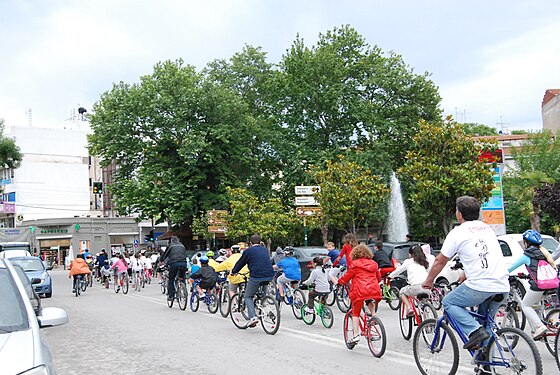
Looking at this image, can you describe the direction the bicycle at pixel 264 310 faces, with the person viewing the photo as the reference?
facing away from the viewer and to the left of the viewer

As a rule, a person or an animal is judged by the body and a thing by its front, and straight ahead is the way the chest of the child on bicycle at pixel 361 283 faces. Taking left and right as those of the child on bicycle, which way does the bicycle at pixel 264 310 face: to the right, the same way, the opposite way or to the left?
the same way

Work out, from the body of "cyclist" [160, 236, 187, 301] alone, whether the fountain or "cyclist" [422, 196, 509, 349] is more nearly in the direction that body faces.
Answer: the fountain

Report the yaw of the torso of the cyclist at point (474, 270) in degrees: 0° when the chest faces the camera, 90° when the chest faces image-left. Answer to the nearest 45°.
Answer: approximately 135°

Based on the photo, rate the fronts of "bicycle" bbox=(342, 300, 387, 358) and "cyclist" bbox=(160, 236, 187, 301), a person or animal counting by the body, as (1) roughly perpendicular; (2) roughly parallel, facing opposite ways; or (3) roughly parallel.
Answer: roughly parallel

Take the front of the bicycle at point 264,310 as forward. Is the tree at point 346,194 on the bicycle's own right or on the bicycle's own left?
on the bicycle's own right

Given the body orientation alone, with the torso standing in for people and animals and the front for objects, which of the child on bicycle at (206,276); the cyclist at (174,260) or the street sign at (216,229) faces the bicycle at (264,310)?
the street sign

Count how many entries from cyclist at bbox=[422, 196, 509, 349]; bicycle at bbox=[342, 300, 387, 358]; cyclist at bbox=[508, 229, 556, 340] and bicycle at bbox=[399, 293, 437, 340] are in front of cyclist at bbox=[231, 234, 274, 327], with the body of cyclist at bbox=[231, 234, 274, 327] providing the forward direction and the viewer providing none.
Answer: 0

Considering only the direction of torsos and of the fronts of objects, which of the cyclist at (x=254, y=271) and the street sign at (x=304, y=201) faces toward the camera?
the street sign

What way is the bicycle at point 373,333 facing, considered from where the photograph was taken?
facing away from the viewer and to the left of the viewer

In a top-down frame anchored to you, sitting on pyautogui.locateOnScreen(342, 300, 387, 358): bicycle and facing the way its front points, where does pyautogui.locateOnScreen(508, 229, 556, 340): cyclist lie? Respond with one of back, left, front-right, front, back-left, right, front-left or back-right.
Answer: back-right

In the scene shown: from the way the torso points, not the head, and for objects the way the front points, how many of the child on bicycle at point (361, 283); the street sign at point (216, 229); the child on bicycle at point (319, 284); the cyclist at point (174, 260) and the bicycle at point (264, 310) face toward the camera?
1

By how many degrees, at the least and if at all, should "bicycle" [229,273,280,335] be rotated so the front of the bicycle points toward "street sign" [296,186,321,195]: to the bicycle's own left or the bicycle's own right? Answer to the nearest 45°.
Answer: approximately 45° to the bicycle's own right

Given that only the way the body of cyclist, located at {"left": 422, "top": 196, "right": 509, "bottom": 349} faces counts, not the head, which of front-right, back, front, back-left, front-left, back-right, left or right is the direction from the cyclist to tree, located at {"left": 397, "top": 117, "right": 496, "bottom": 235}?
front-right

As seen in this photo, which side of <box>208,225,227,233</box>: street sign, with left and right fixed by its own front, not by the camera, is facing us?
front

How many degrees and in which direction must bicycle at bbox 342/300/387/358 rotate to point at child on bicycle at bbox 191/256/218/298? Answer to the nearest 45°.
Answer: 0° — it already faces them

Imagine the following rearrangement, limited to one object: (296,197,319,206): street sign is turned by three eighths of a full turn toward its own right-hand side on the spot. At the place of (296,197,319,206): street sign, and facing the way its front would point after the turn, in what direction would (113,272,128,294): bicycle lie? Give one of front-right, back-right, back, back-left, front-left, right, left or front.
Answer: left

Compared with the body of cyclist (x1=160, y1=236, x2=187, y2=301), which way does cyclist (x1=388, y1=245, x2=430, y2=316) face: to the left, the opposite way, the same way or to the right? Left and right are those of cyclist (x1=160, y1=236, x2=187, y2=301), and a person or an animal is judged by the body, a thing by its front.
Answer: the same way

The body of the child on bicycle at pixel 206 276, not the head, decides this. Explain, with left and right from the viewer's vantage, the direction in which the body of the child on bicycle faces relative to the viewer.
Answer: facing away from the viewer and to the left of the viewer

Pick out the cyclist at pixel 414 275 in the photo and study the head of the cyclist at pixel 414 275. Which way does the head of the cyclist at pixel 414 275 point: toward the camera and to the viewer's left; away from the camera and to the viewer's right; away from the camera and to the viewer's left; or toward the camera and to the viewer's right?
away from the camera and to the viewer's left

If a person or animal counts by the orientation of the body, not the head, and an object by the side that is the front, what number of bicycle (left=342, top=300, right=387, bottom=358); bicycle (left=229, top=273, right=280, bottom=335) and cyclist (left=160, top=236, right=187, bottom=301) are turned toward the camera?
0
